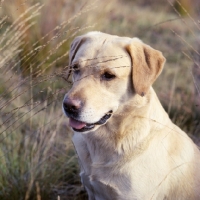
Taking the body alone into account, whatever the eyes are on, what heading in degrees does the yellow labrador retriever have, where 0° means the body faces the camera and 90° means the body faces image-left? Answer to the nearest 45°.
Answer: approximately 45°
